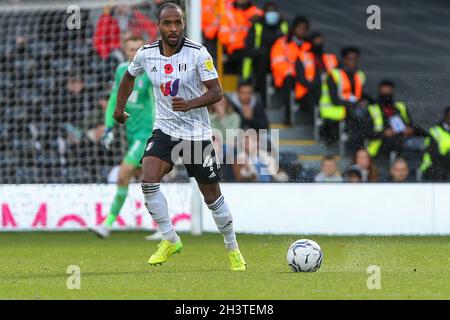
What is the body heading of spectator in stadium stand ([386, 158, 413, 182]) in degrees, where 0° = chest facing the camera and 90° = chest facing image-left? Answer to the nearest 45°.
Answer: approximately 0°

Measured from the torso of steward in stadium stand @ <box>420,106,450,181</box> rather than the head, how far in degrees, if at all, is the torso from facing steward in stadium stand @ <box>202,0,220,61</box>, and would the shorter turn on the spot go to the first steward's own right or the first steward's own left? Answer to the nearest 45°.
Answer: approximately 90° to the first steward's own right

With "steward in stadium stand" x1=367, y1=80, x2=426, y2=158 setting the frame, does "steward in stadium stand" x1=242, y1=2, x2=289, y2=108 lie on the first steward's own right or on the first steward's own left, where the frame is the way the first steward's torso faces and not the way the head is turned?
on the first steward's own right

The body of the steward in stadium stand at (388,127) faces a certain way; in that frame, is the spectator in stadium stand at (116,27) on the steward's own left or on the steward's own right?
on the steward's own right

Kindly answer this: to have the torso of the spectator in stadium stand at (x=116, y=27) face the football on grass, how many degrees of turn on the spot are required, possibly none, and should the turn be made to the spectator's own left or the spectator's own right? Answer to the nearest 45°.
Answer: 0° — they already face it

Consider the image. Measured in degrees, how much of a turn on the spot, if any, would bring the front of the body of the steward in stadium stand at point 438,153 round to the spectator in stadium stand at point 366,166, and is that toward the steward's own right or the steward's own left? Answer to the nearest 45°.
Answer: approximately 45° to the steward's own right

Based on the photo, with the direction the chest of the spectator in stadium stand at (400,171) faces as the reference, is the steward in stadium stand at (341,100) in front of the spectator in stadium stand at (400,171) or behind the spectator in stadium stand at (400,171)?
behind
